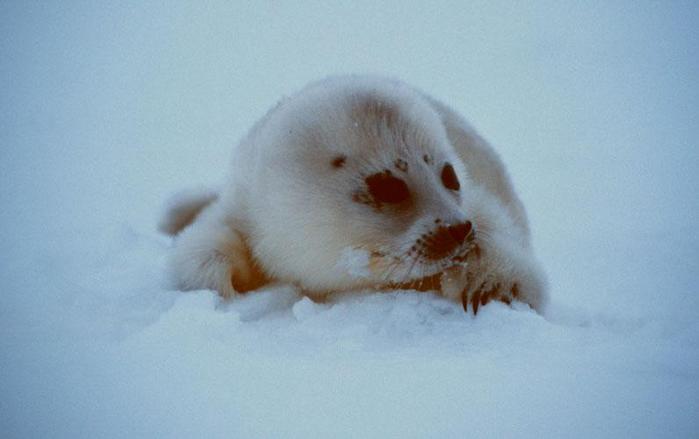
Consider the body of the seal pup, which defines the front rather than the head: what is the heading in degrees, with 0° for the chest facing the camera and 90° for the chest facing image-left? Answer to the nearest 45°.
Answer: approximately 315°
